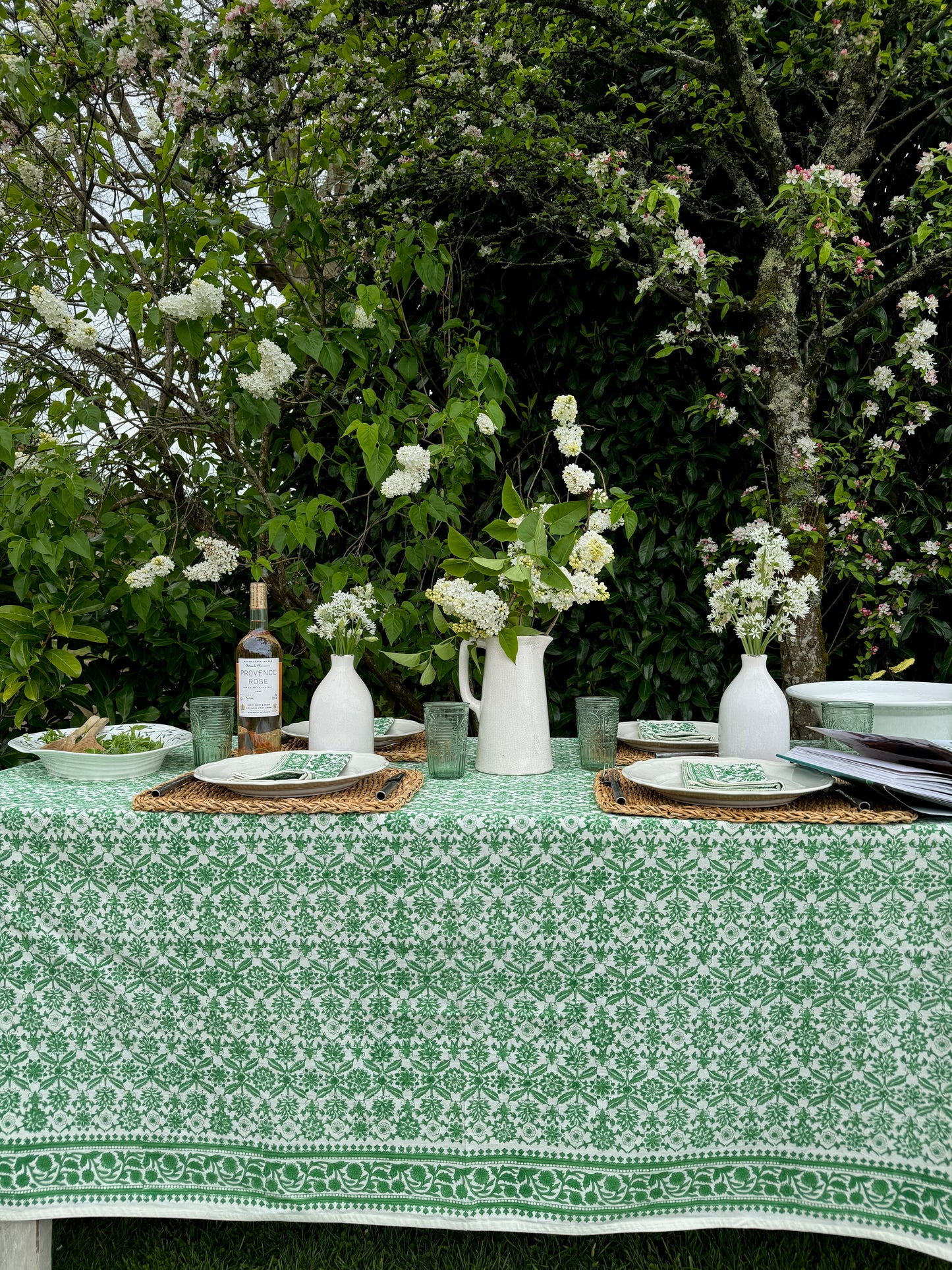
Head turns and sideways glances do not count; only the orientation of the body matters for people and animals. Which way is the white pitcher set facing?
to the viewer's right
